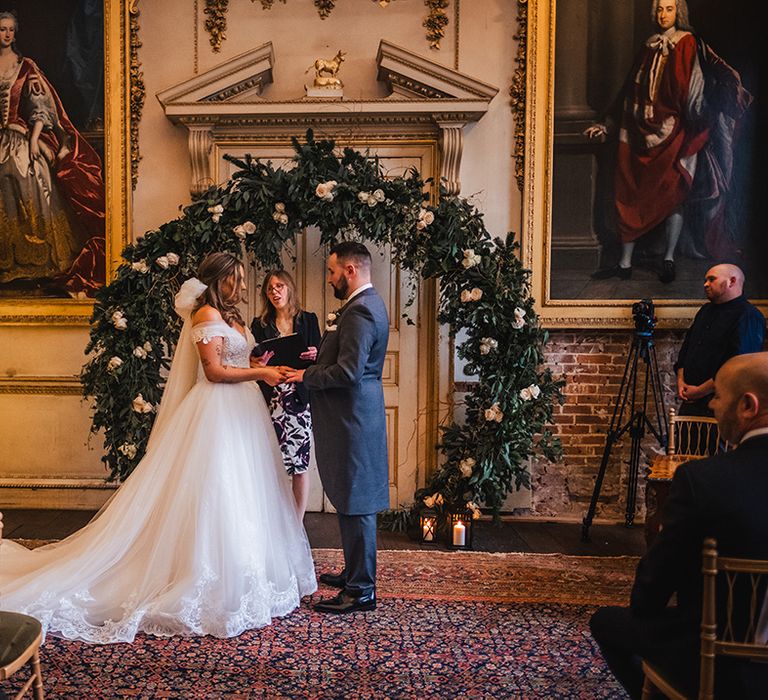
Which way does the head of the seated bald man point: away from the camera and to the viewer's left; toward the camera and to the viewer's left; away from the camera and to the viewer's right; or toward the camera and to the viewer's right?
away from the camera and to the viewer's left

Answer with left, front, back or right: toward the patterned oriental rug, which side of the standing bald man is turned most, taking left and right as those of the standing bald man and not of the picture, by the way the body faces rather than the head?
front

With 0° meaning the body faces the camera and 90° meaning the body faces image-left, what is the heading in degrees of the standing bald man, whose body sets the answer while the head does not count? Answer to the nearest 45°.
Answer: approximately 45°

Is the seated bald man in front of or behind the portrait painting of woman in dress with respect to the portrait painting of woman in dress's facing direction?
in front

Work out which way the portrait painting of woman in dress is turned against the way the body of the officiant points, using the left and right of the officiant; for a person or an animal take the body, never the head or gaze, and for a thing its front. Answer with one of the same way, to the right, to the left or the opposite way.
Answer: the same way

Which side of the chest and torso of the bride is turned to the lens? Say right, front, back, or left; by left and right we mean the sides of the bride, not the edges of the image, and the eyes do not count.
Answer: right

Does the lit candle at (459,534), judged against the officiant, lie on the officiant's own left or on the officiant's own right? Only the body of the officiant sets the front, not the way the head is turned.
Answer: on the officiant's own left

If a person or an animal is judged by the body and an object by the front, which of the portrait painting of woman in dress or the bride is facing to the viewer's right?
the bride

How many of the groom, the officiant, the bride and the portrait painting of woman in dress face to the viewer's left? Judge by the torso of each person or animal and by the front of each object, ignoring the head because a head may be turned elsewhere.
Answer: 1

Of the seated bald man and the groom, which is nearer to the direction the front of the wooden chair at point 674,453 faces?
the groom

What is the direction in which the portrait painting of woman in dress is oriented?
toward the camera

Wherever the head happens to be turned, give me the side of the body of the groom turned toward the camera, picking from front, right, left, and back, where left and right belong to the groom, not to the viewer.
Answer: left

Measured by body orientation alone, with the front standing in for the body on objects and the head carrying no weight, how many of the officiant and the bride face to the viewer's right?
1

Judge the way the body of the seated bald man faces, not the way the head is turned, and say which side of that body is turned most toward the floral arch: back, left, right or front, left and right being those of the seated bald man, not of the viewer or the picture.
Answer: front

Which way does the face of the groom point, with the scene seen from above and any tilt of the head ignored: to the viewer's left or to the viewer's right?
to the viewer's left

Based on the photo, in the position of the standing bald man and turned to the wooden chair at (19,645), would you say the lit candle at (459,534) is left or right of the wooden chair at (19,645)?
right

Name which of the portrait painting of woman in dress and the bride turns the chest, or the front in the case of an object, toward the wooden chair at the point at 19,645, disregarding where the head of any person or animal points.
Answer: the portrait painting of woman in dress
